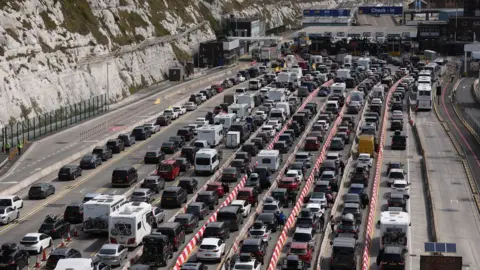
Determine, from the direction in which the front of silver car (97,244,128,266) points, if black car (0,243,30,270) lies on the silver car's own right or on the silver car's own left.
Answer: on the silver car's own left

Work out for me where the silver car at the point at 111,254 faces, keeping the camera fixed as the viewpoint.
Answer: facing away from the viewer and to the right of the viewer

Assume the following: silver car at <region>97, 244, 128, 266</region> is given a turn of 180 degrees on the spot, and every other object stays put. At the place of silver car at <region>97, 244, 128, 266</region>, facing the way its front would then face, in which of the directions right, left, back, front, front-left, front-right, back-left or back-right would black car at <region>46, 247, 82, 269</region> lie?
front-right
